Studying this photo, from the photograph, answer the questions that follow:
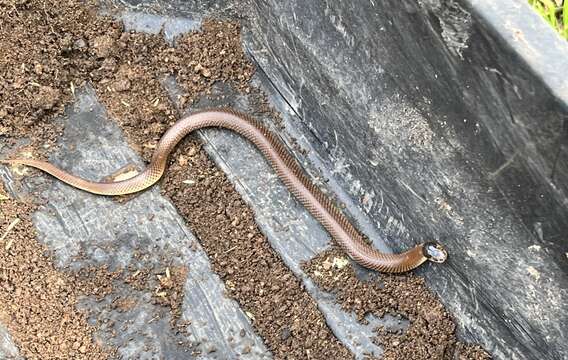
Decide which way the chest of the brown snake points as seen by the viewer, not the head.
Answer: to the viewer's right

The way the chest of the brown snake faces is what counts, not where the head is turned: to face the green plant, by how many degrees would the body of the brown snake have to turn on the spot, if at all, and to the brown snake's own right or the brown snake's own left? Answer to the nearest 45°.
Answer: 0° — it already faces it
